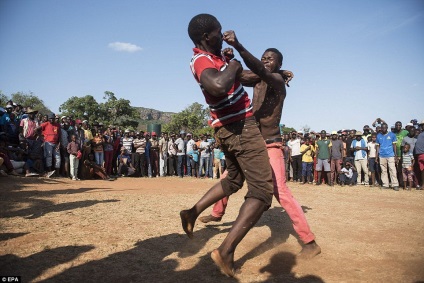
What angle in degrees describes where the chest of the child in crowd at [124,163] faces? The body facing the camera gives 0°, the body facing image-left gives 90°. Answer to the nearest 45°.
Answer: approximately 0°

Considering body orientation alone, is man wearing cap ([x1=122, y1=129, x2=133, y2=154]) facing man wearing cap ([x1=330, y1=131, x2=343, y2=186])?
no

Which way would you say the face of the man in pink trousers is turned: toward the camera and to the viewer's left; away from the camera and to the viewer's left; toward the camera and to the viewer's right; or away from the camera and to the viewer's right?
toward the camera and to the viewer's left

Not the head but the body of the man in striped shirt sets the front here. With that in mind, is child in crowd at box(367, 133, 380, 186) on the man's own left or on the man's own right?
on the man's own left

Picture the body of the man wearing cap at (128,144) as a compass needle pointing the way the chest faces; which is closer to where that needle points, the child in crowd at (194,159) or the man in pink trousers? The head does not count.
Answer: the man in pink trousers

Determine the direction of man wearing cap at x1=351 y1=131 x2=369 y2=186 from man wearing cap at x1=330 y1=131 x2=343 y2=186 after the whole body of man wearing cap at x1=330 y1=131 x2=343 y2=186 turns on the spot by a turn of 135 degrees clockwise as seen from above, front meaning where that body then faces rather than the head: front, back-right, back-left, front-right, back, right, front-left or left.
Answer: right

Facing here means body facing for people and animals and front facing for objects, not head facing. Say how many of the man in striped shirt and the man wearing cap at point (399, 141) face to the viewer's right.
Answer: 1

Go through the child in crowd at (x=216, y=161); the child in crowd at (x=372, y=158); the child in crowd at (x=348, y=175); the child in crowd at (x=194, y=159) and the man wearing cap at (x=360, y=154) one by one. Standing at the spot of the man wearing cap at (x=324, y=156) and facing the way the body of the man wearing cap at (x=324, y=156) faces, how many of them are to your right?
2

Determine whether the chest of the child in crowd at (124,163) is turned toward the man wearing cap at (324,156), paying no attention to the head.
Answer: no

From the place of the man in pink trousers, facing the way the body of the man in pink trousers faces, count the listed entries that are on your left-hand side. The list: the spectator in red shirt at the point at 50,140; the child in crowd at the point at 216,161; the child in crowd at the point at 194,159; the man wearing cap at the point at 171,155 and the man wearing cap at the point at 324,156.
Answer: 0

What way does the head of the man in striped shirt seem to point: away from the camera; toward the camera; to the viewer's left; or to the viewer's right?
to the viewer's right

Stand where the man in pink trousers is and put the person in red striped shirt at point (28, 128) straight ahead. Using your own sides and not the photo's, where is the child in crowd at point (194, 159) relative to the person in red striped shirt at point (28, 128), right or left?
right

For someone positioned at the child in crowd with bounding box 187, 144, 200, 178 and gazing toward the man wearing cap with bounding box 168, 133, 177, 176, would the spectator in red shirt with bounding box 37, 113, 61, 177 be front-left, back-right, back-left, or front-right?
front-left

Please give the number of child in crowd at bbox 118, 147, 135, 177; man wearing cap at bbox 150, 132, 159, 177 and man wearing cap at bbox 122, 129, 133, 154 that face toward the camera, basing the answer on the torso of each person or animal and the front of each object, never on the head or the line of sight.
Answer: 3

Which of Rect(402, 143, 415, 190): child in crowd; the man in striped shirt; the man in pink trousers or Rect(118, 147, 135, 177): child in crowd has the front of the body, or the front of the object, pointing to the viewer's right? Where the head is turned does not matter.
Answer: the man in striped shirt

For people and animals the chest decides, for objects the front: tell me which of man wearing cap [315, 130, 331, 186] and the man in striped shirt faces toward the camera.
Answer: the man wearing cap

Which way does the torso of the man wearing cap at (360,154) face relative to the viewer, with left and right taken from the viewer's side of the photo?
facing the viewer

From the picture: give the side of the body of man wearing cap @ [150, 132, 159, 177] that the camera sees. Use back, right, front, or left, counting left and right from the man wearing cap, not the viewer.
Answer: front
